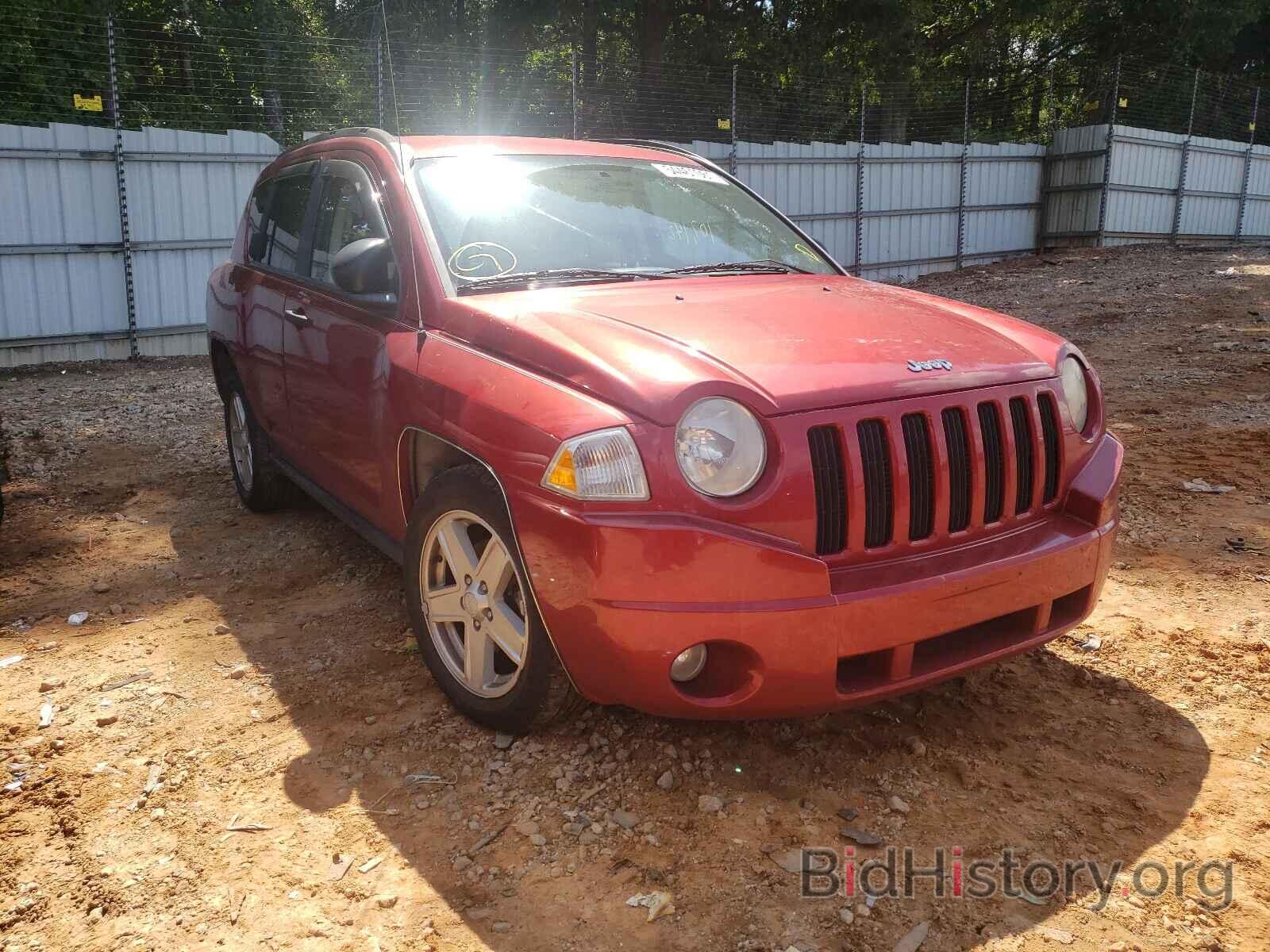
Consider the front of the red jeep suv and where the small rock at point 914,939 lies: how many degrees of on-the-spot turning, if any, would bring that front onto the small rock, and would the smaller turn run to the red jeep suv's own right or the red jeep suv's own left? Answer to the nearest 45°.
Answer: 0° — it already faces it

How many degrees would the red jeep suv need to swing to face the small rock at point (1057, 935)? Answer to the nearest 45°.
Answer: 0° — it already faces it

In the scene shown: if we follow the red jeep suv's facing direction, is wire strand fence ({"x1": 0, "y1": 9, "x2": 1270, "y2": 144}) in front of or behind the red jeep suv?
behind

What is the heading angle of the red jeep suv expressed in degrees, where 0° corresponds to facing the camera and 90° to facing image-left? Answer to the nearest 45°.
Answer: approximately 315°
